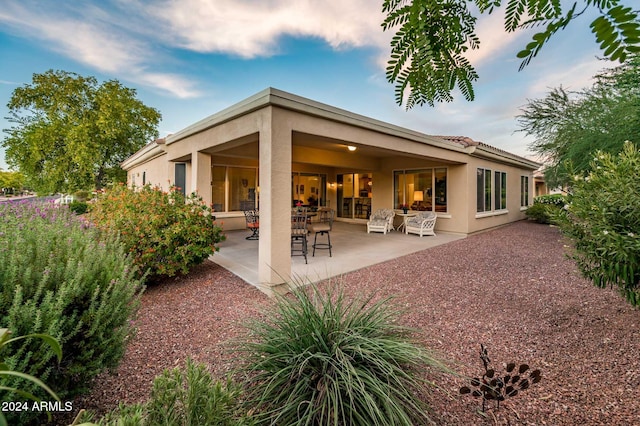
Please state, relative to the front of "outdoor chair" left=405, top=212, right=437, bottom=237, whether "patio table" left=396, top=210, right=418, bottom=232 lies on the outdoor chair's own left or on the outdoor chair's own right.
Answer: on the outdoor chair's own right

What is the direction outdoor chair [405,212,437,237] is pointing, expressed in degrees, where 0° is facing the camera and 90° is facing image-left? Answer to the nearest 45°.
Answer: approximately 45°

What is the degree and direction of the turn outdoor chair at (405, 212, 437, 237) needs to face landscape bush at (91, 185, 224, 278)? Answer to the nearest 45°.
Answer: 0° — it already faces it

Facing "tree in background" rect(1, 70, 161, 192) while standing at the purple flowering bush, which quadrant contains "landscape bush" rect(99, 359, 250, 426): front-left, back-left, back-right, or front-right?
back-right

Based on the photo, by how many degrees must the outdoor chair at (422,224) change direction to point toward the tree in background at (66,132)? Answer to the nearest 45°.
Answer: approximately 45° to its right
